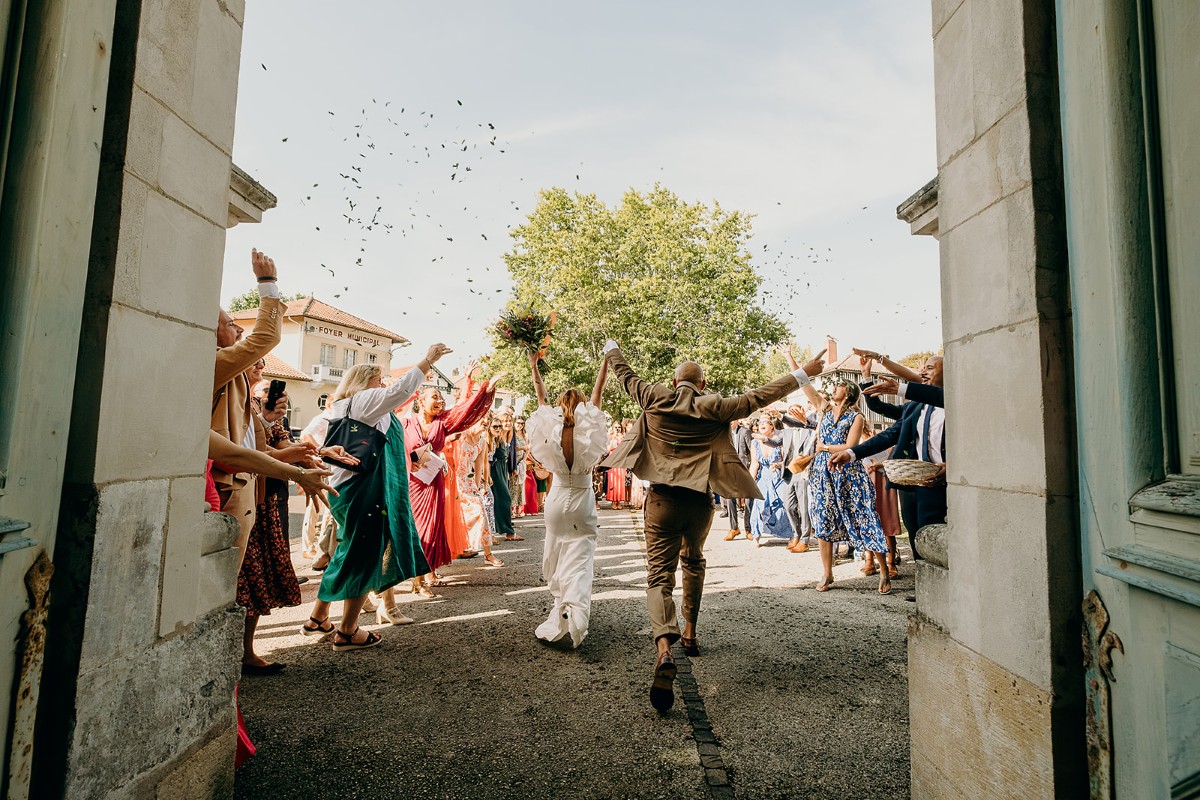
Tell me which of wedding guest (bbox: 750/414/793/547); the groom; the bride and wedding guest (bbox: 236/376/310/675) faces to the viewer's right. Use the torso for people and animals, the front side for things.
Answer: wedding guest (bbox: 236/376/310/675)

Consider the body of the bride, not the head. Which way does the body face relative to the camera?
away from the camera

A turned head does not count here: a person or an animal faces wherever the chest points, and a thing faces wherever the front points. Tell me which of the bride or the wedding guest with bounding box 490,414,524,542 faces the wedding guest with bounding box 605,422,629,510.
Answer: the bride

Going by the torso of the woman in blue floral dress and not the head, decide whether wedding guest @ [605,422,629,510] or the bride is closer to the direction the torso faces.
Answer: the bride

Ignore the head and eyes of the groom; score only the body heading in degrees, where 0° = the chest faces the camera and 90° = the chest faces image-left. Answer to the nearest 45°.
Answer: approximately 180°

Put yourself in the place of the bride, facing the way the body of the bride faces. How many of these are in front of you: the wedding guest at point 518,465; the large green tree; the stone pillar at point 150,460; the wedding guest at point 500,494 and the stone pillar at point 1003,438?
3

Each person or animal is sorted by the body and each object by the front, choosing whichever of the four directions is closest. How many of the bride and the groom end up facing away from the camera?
2

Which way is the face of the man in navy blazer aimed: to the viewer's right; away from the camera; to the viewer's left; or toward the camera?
to the viewer's left

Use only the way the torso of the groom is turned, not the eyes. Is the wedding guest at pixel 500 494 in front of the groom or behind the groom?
in front

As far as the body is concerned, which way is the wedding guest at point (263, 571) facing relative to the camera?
to the viewer's right

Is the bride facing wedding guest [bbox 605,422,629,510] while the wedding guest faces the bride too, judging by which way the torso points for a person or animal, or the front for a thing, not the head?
yes

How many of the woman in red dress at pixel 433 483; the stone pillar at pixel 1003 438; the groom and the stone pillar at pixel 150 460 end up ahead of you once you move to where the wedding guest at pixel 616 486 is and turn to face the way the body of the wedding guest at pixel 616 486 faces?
4
